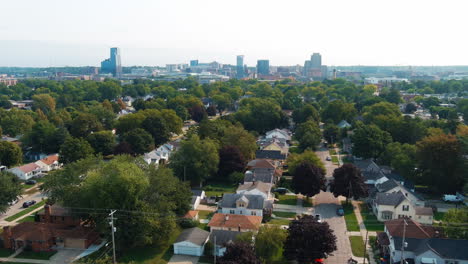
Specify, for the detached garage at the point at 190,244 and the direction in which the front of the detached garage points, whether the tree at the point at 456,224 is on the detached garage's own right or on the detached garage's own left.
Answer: on the detached garage's own left

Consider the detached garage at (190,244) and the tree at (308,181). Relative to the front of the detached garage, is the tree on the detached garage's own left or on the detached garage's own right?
on the detached garage's own left

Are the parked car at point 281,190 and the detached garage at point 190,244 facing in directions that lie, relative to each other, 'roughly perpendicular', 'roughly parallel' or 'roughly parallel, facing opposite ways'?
roughly perpendicular

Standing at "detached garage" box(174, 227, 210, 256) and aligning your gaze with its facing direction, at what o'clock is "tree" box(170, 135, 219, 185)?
The tree is roughly at 6 o'clock from the detached garage.

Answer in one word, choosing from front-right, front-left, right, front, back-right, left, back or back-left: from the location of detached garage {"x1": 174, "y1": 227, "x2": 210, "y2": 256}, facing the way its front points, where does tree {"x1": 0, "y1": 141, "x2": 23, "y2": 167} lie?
back-right

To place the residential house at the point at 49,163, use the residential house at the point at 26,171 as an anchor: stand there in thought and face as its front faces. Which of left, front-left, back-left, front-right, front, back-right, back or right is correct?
left

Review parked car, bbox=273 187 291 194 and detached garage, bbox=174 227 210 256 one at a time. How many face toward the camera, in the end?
1
